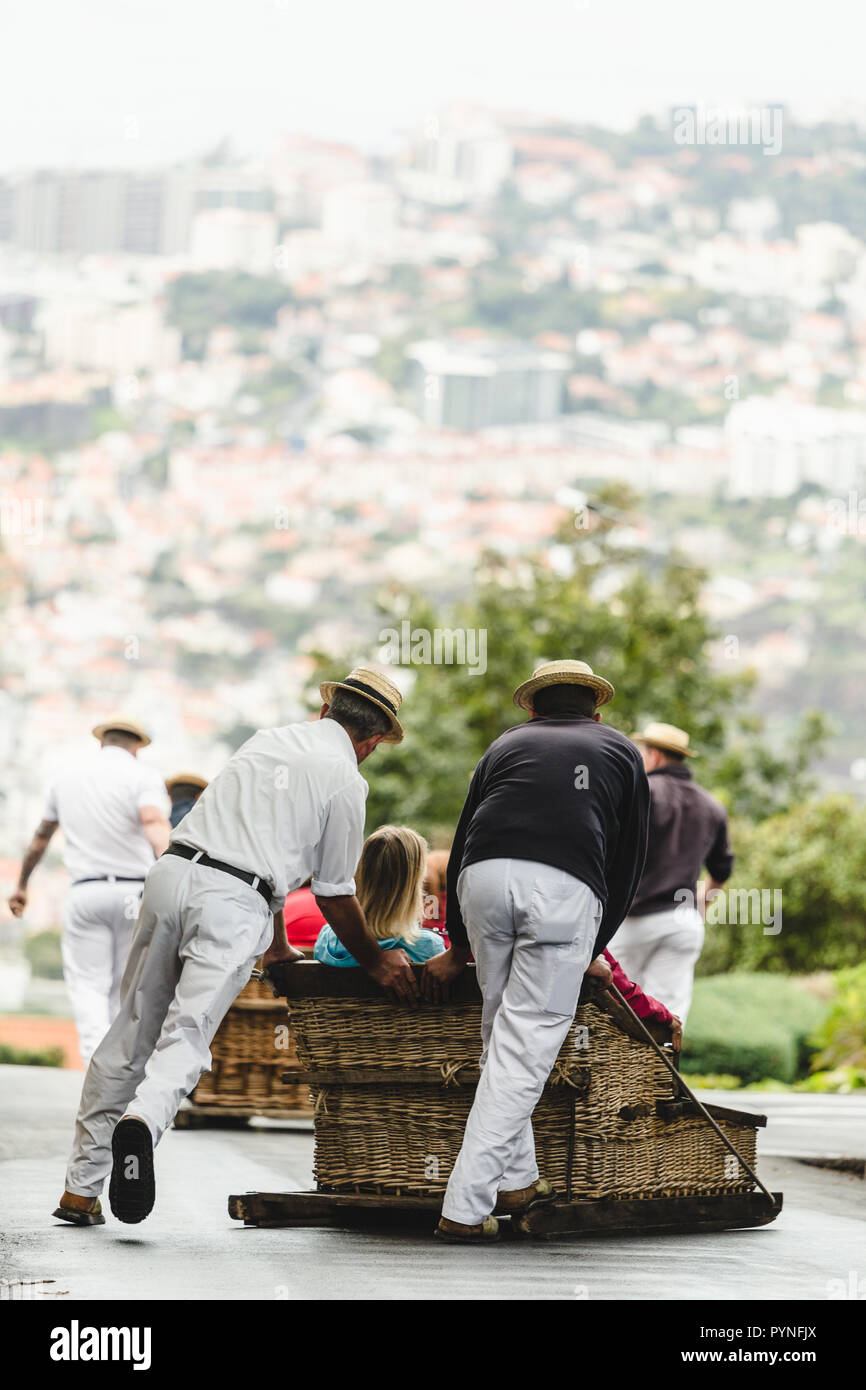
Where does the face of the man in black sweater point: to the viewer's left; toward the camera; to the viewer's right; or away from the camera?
away from the camera

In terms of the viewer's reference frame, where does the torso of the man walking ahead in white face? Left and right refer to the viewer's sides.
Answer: facing away from the viewer

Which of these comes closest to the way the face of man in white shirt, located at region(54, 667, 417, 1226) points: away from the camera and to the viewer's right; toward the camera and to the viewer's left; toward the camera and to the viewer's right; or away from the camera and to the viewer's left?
away from the camera and to the viewer's right

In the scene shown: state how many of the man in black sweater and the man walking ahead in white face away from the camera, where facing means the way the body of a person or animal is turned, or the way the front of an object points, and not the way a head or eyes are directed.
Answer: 2

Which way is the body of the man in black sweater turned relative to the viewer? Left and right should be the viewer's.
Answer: facing away from the viewer

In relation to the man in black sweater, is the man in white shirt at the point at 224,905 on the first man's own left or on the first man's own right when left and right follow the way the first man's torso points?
on the first man's own left

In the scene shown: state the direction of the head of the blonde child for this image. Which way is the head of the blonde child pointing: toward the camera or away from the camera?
away from the camera

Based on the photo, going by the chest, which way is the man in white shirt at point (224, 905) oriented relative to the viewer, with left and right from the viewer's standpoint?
facing away from the viewer and to the right of the viewer
